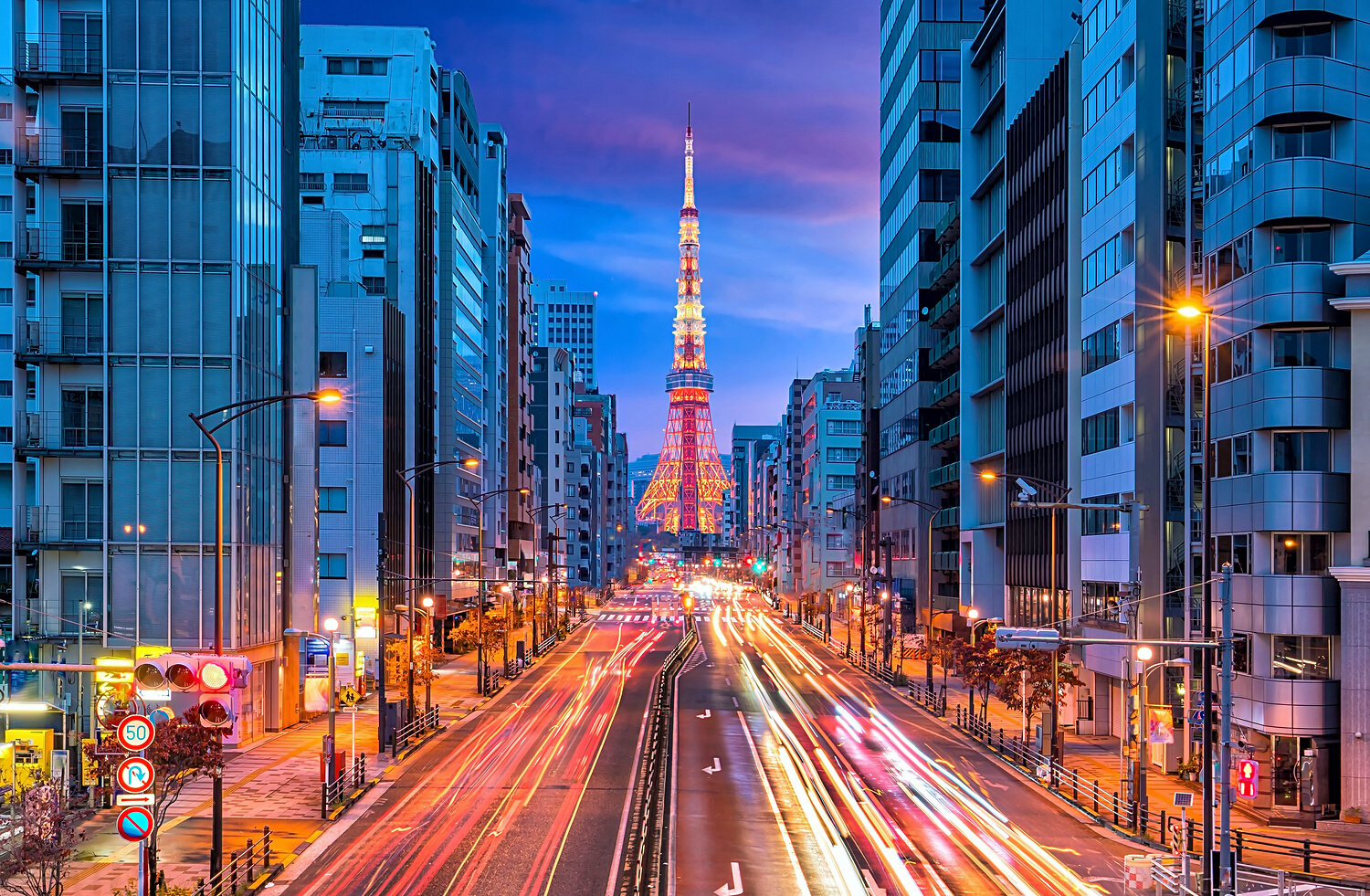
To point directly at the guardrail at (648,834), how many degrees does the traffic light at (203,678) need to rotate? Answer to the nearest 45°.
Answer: approximately 135° to its left

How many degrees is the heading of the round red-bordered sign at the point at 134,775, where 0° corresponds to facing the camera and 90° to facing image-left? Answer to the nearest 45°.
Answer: approximately 0°

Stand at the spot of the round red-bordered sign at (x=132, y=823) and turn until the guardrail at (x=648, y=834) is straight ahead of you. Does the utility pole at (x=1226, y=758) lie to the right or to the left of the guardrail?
right

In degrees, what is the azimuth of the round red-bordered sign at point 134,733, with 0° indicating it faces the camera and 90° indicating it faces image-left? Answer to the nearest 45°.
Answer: approximately 0°

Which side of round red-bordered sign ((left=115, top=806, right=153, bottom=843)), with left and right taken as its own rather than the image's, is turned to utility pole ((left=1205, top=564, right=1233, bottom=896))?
left
